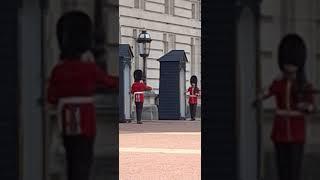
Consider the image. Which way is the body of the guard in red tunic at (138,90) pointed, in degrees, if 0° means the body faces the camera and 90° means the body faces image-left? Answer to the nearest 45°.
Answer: approximately 225°
